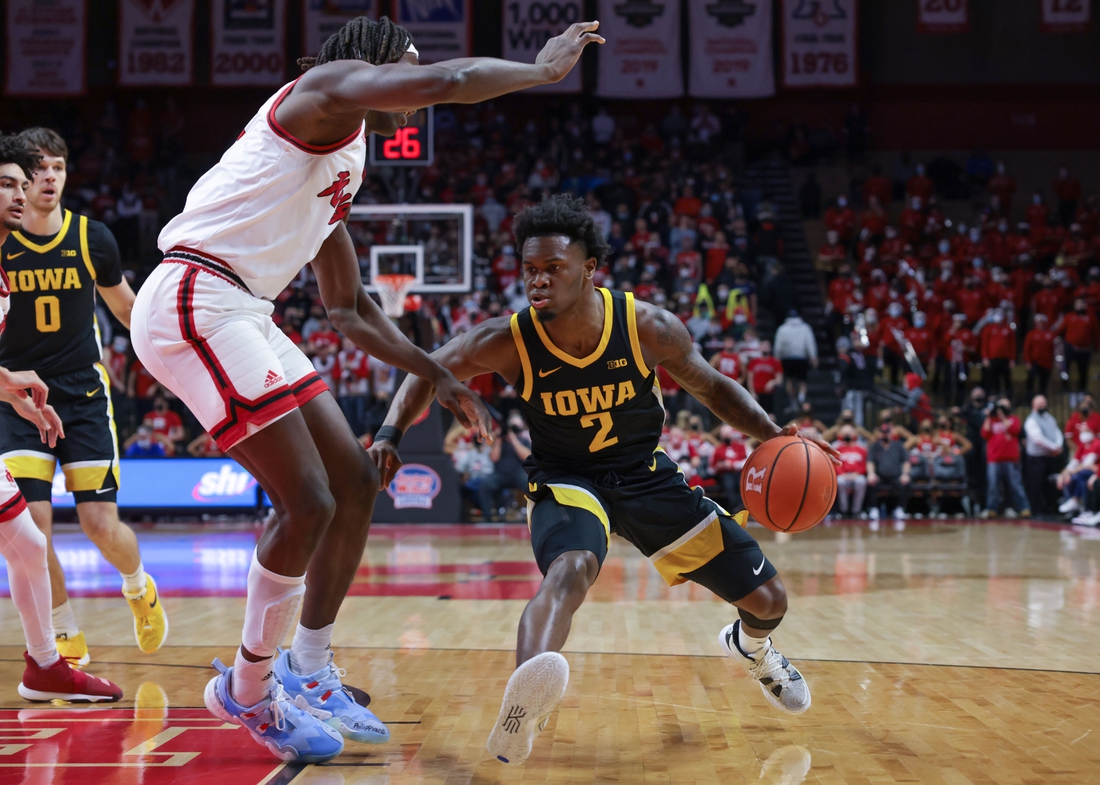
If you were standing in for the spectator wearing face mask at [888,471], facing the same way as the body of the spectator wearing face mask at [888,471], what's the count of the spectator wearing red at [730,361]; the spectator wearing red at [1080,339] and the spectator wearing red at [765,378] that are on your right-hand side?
2

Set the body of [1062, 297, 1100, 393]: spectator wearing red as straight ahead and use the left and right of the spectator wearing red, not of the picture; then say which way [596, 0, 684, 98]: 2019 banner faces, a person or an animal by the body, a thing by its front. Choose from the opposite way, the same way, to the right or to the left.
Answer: the same way

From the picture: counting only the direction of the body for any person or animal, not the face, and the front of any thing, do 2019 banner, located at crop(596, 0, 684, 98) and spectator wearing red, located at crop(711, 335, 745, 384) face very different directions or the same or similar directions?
same or similar directions

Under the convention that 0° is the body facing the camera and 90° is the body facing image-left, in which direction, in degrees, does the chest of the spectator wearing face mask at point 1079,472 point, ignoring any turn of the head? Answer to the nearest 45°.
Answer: approximately 45°

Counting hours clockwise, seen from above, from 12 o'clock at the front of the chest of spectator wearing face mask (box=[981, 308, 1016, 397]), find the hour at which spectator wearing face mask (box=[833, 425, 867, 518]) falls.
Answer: spectator wearing face mask (box=[833, 425, 867, 518]) is roughly at 1 o'clock from spectator wearing face mask (box=[981, 308, 1016, 397]).

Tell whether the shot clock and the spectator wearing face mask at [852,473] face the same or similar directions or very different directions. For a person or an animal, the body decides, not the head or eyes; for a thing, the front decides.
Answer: same or similar directions

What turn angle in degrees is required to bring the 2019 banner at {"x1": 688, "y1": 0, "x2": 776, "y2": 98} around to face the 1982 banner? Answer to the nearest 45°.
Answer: approximately 90° to its right

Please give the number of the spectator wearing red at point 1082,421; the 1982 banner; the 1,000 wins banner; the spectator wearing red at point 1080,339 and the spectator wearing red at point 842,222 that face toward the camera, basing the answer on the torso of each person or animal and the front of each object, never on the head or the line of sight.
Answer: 5

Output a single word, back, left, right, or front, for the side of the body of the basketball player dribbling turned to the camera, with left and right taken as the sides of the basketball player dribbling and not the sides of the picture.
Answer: front

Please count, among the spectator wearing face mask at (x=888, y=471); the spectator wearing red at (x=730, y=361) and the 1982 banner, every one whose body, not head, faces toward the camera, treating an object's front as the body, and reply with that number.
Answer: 3

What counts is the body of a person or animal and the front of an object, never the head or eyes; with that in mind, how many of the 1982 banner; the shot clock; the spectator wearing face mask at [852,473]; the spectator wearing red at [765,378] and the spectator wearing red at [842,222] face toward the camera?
5

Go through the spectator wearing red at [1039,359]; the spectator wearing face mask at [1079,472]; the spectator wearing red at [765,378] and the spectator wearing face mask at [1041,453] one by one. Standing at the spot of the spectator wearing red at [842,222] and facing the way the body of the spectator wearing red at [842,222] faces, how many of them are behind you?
0

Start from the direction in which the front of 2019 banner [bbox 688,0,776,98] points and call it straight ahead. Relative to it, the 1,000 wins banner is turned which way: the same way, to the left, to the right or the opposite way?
the same way

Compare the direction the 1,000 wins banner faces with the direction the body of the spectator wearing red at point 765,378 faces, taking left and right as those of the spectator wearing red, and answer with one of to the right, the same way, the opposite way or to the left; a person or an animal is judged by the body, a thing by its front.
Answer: the same way

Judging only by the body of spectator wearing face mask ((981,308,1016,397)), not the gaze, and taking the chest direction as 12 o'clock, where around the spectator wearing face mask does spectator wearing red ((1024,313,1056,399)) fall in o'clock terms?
The spectator wearing red is roughly at 8 o'clock from the spectator wearing face mask.

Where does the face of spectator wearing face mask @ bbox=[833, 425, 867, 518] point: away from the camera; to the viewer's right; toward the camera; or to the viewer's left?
toward the camera

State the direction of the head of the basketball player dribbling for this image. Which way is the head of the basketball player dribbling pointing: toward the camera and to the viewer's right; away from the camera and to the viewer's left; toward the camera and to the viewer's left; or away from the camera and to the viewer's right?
toward the camera and to the viewer's left

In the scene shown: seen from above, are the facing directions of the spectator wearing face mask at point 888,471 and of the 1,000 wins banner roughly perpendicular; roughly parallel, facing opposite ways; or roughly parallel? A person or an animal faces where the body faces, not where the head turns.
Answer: roughly parallel

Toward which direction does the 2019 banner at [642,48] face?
toward the camera

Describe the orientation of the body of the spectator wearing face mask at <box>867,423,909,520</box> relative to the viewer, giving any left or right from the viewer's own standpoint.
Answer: facing the viewer

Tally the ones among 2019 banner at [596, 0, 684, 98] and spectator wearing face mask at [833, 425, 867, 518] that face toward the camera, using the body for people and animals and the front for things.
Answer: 2

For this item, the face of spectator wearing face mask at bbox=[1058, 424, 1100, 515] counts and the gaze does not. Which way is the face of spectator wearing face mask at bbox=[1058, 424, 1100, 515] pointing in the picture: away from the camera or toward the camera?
toward the camera
